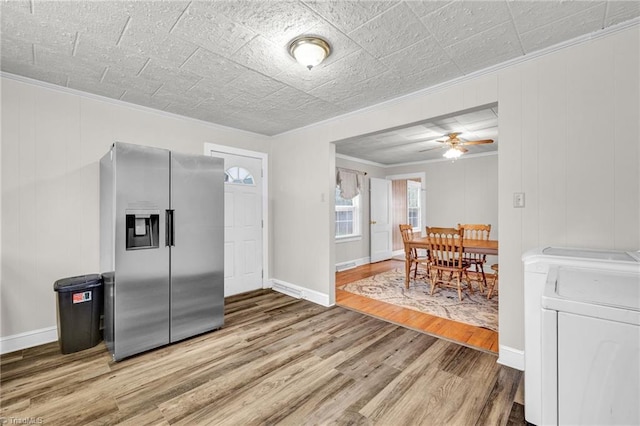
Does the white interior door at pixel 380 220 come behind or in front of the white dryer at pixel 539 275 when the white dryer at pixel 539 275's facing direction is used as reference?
behind

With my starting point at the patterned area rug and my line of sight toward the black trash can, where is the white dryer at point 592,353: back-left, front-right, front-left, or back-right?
front-left

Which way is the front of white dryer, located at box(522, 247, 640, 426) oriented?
toward the camera

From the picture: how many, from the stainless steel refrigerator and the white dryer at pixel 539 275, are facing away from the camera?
0

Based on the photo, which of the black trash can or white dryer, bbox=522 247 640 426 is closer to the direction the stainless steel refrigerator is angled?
the white dryer

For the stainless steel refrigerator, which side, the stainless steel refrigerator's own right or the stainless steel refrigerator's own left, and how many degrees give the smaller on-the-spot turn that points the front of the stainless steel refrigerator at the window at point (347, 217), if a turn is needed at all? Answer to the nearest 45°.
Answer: approximately 90° to the stainless steel refrigerator's own left

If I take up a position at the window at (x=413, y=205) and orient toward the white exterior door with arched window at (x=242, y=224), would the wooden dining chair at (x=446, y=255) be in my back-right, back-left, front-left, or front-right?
front-left

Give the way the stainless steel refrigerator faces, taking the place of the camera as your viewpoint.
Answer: facing the viewer and to the right of the viewer

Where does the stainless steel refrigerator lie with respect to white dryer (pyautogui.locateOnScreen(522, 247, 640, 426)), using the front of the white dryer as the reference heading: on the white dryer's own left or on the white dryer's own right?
on the white dryer's own right
